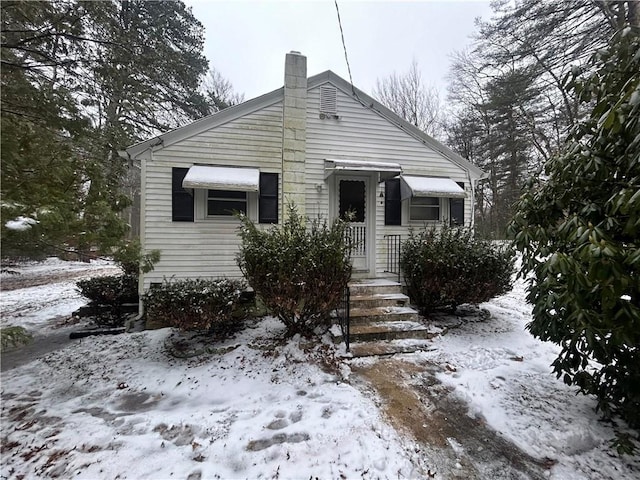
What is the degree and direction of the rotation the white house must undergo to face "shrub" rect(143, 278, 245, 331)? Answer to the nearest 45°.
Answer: approximately 45° to its right

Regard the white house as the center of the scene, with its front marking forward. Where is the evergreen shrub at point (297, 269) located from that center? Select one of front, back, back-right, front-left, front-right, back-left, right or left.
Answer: front

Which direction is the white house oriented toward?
toward the camera

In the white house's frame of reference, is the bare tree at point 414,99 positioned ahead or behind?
behind

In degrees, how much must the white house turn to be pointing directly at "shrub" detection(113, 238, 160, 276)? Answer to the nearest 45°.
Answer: approximately 45° to its right

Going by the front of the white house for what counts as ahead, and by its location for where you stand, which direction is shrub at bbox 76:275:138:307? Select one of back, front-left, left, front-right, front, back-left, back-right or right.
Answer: right
